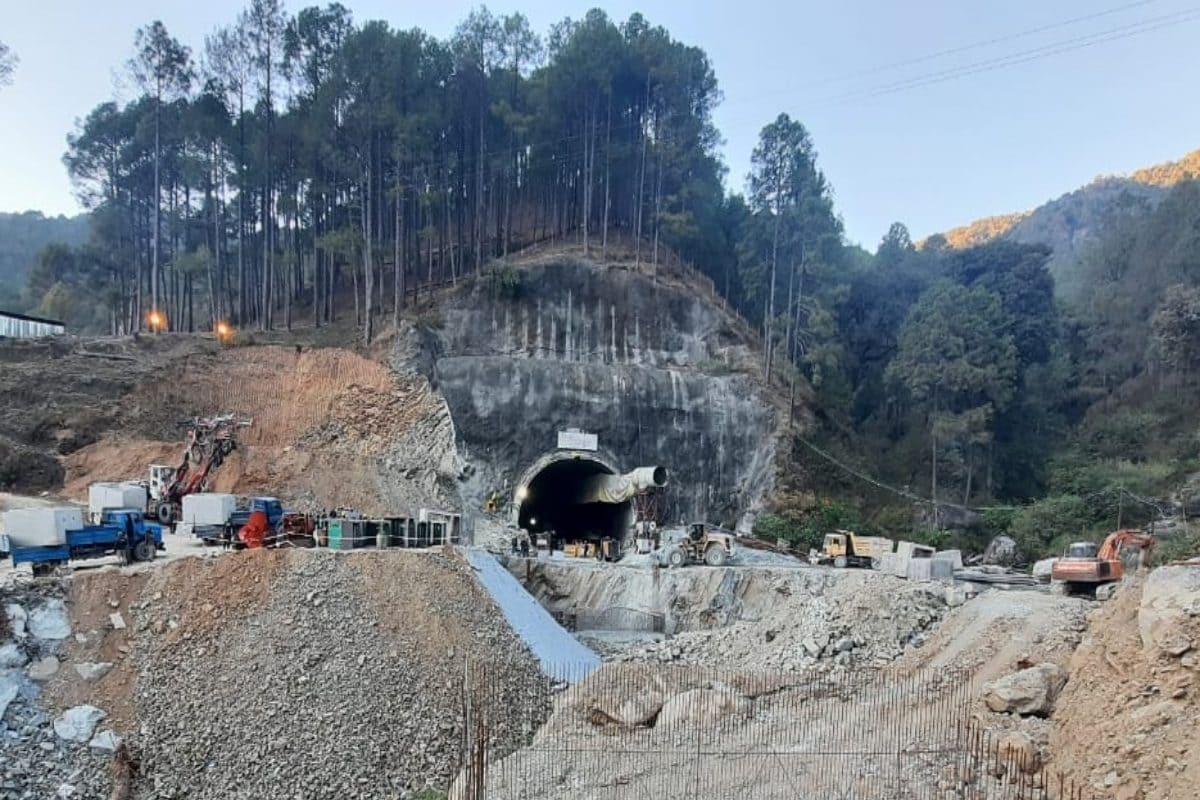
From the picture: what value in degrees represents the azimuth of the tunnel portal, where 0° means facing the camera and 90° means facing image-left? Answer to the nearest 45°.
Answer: approximately 0°

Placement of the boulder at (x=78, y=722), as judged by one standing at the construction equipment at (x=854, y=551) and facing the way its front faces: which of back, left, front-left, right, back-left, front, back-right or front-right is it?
front-left

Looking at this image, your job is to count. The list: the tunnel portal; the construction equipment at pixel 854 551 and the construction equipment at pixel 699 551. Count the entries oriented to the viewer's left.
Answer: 2

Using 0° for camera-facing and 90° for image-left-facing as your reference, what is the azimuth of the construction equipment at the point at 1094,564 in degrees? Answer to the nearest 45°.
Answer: approximately 225°

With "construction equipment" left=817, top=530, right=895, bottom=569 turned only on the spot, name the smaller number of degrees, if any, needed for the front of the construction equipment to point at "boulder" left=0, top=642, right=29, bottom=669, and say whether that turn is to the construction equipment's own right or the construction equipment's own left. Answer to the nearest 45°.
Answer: approximately 45° to the construction equipment's own left

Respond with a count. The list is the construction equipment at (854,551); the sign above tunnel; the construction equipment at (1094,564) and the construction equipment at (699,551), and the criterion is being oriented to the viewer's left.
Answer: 2

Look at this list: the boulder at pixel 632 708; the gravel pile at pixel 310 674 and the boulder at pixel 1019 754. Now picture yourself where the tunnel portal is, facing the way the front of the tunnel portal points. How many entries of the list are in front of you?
3

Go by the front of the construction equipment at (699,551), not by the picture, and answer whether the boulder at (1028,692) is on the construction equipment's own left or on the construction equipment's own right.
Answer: on the construction equipment's own left

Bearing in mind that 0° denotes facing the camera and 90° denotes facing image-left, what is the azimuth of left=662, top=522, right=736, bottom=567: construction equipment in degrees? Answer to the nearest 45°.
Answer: approximately 90°

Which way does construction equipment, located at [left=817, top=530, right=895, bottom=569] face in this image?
to the viewer's left

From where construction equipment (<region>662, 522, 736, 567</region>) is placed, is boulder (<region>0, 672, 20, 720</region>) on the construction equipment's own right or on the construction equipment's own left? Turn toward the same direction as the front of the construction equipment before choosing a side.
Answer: on the construction equipment's own left
